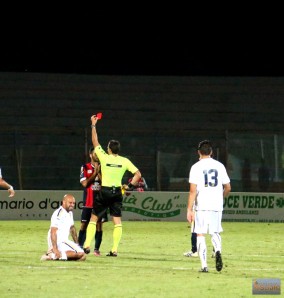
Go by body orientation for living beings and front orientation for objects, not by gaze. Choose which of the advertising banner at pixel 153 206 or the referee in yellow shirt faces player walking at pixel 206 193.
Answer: the advertising banner

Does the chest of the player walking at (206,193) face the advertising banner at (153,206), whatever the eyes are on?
yes

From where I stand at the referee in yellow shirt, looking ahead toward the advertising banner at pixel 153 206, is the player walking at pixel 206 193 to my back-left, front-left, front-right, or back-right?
back-right

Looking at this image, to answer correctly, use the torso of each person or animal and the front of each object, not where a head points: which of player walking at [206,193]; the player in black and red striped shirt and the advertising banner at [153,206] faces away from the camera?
the player walking

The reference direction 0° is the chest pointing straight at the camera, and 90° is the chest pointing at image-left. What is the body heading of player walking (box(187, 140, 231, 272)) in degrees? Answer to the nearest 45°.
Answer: approximately 180°

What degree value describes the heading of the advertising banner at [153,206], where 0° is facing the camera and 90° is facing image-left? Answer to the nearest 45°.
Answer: approximately 0°

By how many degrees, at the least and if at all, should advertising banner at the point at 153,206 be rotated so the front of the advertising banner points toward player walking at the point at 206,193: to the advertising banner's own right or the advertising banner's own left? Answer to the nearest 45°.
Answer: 0° — it already faces them

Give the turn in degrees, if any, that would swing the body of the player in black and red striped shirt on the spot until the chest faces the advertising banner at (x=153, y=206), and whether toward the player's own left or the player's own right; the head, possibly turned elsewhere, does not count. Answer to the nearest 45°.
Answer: approximately 135° to the player's own left
